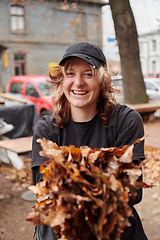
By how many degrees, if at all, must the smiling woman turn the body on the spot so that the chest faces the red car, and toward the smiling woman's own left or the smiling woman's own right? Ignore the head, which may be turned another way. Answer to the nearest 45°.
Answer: approximately 180°

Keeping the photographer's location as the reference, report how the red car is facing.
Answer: facing the viewer and to the right of the viewer

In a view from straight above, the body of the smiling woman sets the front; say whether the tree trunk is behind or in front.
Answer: behind

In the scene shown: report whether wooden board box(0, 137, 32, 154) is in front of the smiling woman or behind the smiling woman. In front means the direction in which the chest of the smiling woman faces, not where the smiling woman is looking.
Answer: behind

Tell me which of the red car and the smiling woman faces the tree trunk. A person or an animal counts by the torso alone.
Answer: the red car

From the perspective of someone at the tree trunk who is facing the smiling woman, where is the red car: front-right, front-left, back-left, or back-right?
back-right

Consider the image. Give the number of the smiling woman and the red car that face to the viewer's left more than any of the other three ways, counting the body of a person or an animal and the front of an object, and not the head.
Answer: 0

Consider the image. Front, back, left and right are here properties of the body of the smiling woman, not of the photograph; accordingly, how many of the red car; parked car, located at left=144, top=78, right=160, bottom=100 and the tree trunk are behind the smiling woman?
3

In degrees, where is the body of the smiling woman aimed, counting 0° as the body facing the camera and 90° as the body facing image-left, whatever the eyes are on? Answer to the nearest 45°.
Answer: approximately 0°

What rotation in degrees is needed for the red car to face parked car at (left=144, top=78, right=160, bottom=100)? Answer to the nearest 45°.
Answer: approximately 90° to its left

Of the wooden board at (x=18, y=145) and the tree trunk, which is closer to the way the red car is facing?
the tree trunk
